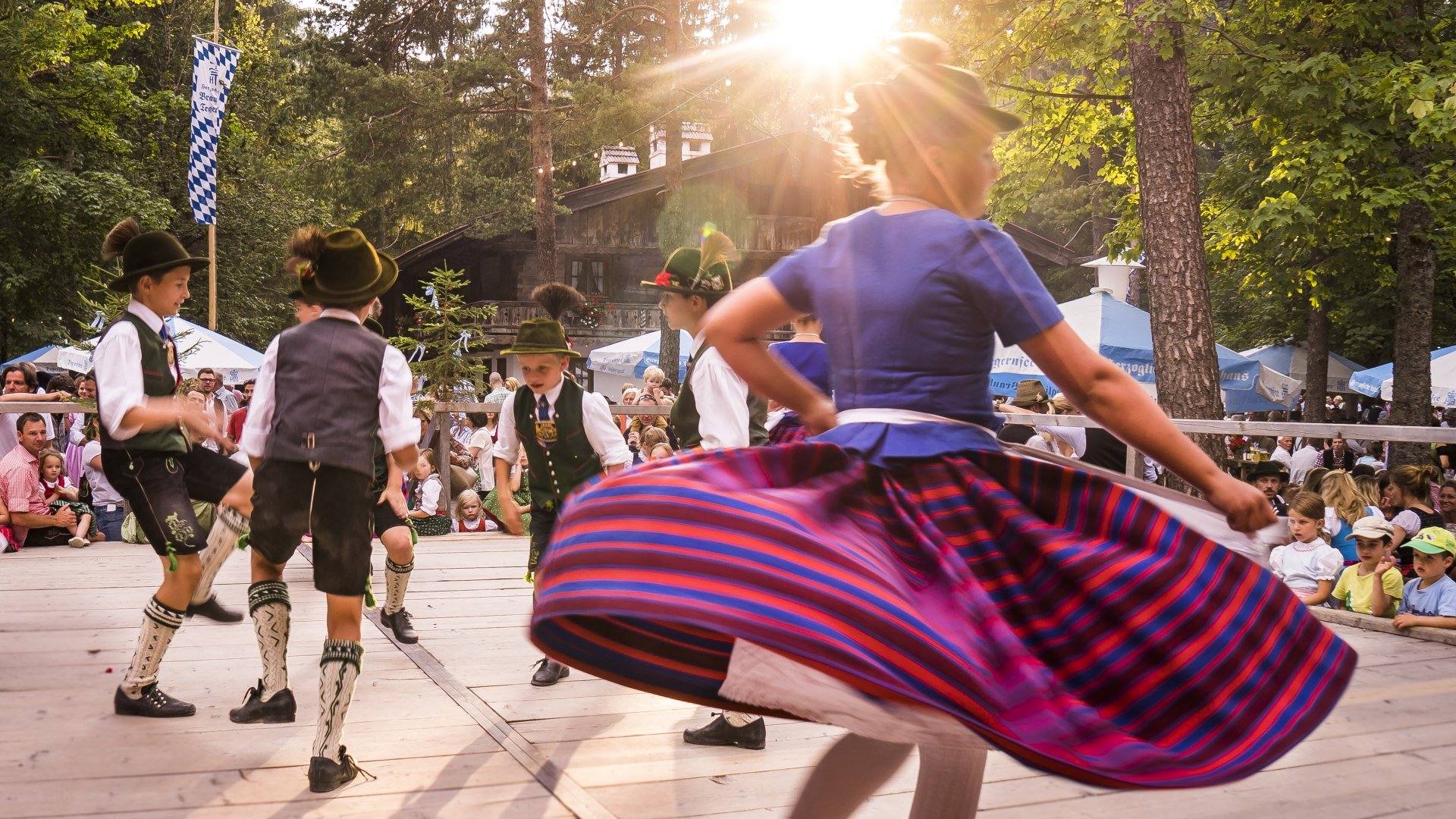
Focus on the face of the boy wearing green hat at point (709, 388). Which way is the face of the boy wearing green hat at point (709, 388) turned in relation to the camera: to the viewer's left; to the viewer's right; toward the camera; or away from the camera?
to the viewer's left

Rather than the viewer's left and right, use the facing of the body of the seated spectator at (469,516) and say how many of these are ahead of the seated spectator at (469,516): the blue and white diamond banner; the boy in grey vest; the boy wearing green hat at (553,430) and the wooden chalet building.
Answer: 2

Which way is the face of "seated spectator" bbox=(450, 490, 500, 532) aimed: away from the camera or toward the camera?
toward the camera

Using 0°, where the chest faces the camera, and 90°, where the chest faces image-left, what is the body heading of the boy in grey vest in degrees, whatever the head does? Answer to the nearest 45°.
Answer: approximately 180°

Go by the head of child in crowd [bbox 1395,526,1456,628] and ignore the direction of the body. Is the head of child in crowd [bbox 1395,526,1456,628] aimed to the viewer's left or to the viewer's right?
to the viewer's left

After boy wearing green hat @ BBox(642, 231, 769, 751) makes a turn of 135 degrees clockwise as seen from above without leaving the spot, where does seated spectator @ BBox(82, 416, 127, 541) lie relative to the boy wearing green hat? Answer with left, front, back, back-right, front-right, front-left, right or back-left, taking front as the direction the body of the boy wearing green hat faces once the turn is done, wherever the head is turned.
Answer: left

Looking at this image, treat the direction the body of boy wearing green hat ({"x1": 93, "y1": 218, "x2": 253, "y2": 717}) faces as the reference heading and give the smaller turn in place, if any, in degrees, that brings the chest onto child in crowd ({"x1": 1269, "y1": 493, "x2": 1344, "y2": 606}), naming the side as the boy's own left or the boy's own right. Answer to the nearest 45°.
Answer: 0° — they already face them

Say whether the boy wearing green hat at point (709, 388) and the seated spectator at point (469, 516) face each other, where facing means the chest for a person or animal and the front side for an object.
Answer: no

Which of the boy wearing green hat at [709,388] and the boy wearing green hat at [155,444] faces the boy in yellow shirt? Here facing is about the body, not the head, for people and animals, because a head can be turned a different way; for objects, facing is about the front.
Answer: the boy wearing green hat at [155,444]

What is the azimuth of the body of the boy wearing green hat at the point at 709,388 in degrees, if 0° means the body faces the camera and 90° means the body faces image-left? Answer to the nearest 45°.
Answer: approximately 90°

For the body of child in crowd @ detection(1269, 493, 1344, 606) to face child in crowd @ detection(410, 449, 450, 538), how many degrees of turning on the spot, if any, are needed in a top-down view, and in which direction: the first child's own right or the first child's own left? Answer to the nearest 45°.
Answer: approximately 45° to the first child's own right

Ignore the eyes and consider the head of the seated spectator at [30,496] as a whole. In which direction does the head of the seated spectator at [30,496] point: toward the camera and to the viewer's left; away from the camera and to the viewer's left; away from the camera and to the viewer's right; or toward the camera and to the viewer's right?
toward the camera and to the viewer's right

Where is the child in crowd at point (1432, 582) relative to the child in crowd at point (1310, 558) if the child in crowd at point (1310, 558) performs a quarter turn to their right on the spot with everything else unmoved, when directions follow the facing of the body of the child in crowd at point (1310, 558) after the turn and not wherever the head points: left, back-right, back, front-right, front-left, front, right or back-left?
back
